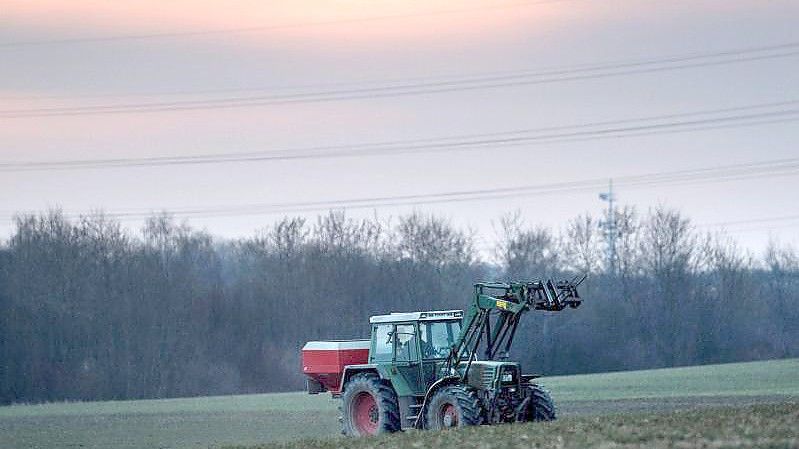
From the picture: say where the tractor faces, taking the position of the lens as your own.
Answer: facing the viewer and to the right of the viewer
